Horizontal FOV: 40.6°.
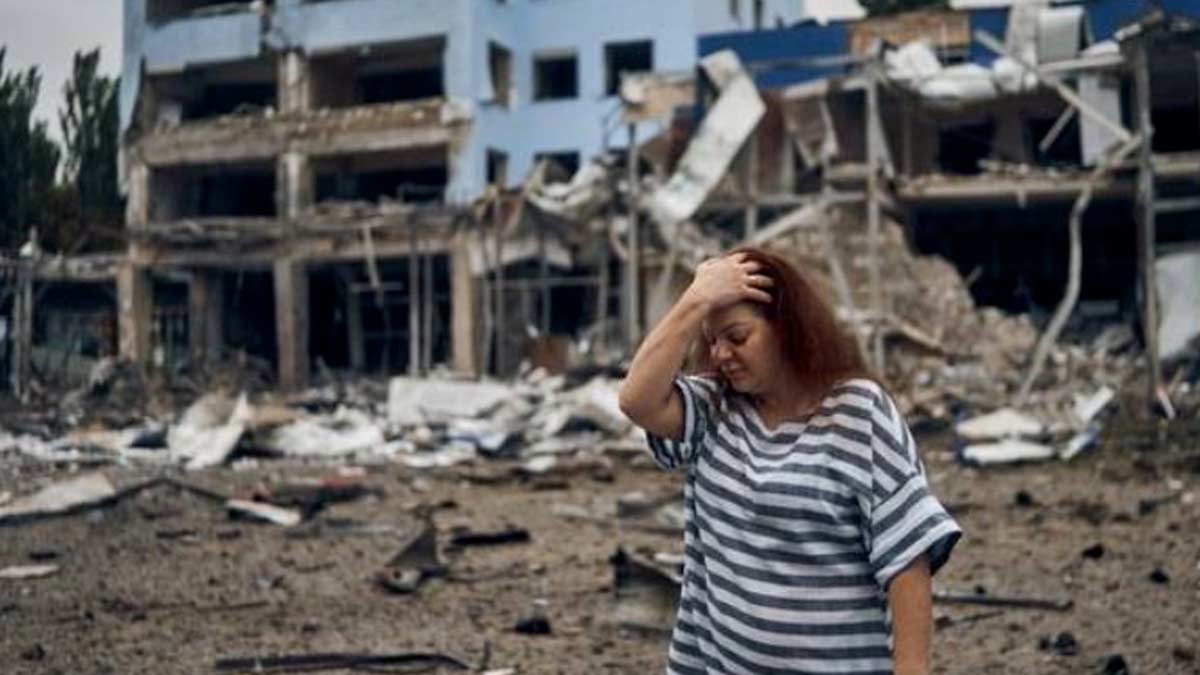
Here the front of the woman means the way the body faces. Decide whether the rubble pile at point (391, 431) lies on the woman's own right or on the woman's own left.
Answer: on the woman's own right

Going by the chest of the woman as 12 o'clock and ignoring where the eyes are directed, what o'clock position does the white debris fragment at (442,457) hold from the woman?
The white debris fragment is roughly at 4 o'clock from the woman.

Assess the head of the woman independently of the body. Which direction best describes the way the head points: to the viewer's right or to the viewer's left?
to the viewer's left

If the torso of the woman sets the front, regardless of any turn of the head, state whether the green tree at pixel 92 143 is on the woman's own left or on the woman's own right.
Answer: on the woman's own right

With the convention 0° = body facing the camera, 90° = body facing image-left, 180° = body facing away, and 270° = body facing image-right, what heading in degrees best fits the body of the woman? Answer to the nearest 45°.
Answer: approximately 45°

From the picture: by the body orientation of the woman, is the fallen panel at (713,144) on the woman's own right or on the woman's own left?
on the woman's own right

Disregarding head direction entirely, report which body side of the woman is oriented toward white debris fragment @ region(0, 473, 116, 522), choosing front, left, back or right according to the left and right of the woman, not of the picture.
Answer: right

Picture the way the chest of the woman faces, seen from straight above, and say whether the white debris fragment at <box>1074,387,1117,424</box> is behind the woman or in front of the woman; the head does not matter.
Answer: behind

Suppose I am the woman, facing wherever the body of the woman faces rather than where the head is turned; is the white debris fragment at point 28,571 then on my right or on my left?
on my right

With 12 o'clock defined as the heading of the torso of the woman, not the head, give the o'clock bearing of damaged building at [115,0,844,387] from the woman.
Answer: The damaged building is roughly at 4 o'clock from the woman.
